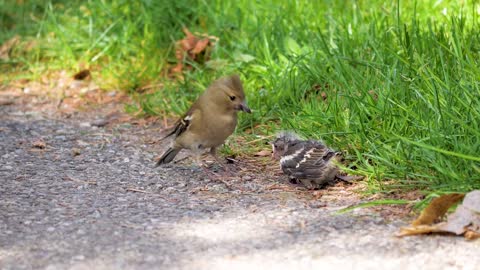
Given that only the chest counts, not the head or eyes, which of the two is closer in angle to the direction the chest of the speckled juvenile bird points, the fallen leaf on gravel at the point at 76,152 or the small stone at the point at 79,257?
the fallen leaf on gravel

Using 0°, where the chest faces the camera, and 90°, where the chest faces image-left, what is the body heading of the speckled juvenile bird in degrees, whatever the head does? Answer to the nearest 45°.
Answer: approximately 90°

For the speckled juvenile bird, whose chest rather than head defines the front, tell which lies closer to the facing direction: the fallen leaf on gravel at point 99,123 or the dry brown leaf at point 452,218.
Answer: the fallen leaf on gravel

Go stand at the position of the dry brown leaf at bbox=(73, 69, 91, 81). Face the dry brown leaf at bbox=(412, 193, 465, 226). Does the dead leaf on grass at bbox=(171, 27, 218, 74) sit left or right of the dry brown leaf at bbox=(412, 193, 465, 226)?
left

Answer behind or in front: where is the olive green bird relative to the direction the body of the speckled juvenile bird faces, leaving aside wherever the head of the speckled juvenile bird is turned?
in front

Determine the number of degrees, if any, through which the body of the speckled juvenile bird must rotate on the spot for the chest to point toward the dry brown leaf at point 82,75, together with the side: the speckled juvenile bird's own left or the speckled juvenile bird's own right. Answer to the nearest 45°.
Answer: approximately 45° to the speckled juvenile bird's own right

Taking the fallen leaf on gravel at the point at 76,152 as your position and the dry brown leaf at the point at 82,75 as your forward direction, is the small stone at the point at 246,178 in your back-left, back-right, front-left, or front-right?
back-right

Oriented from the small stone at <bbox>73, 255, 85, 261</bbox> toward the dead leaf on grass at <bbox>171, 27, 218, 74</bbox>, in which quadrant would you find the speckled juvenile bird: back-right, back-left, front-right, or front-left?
front-right

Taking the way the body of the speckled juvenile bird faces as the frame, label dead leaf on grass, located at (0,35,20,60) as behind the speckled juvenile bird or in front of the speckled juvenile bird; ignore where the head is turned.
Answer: in front
